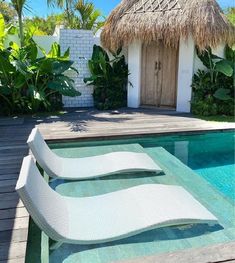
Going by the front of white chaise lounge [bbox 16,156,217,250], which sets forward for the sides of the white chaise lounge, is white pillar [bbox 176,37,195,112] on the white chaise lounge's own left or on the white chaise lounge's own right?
on the white chaise lounge's own left

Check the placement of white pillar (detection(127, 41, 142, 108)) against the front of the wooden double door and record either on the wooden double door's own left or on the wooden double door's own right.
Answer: on the wooden double door's own right

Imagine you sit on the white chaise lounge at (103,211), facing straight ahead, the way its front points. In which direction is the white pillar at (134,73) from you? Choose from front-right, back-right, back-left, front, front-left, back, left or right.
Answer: left

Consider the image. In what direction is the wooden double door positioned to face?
toward the camera

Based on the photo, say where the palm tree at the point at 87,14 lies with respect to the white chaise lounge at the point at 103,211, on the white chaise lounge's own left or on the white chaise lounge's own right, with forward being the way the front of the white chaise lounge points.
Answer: on the white chaise lounge's own left

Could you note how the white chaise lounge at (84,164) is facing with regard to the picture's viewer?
facing to the right of the viewer

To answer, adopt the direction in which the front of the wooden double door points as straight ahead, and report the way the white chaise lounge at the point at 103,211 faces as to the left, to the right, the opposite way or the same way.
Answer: to the left

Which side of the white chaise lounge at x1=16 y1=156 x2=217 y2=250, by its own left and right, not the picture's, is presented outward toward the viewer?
right

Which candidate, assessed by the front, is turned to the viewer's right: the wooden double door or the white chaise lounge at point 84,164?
the white chaise lounge

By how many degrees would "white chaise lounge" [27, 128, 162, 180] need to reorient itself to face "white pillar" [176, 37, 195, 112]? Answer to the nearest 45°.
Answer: approximately 45° to its left

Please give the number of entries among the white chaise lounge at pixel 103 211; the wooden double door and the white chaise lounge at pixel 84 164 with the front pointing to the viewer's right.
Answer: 2

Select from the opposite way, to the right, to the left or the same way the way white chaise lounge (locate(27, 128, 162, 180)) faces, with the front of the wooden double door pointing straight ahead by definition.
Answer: to the left

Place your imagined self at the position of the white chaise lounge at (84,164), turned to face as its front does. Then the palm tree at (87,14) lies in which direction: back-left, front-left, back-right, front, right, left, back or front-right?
left

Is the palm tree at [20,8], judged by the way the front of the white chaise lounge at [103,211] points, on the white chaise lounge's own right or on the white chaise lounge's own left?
on the white chaise lounge's own left

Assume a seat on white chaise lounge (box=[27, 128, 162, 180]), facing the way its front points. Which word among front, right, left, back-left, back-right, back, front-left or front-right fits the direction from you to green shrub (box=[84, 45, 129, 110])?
left
